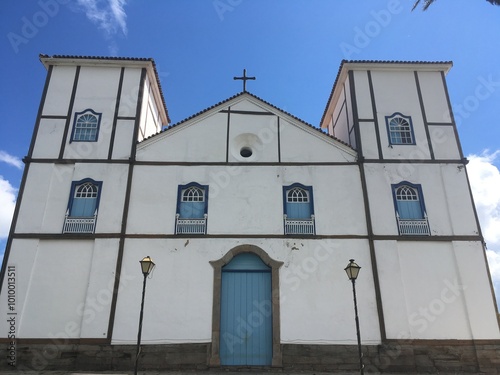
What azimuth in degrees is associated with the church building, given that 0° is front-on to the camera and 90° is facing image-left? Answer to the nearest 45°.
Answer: approximately 0°
